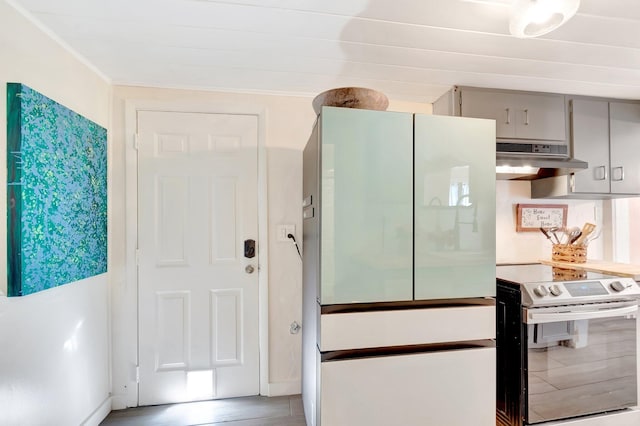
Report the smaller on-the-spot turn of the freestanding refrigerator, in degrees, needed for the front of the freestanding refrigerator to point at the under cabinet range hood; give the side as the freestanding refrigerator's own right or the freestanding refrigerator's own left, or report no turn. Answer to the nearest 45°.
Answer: approximately 135° to the freestanding refrigerator's own left

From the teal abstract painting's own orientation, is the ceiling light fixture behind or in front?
in front

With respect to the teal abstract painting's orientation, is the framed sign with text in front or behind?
in front

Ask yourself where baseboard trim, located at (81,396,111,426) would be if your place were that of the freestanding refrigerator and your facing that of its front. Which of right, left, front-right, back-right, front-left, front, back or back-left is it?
right

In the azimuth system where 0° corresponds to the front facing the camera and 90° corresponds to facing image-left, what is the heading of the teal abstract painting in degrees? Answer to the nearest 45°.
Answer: approximately 315°

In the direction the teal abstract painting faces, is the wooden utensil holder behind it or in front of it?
in front

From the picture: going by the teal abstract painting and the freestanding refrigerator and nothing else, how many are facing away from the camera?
0

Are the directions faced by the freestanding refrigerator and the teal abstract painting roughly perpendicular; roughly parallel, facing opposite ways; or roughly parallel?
roughly perpendicular

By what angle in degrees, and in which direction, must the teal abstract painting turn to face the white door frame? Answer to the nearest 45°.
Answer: approximately 45° to its left

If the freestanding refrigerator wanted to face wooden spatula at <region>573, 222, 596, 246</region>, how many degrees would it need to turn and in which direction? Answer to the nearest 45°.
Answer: approximately 135° to its left

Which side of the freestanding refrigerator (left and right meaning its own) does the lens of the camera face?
front
